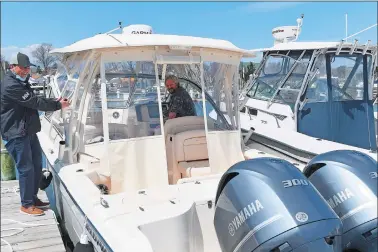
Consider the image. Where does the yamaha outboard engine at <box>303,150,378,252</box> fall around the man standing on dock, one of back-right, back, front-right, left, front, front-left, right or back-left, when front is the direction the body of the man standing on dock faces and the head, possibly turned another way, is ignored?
front-right

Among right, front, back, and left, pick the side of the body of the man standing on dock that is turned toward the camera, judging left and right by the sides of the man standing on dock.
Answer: right

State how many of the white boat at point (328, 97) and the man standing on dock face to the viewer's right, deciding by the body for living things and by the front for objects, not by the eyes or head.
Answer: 1

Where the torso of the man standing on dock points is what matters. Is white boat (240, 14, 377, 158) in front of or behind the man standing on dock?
in front

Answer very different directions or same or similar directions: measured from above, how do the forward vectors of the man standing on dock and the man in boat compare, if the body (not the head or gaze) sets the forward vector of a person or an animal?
very different directions

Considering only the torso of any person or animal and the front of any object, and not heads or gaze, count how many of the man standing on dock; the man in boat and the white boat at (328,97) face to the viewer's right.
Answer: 1

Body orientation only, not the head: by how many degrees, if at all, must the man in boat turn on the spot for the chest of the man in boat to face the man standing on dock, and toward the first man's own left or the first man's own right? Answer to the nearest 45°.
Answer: approximately 45° to the first man's own right

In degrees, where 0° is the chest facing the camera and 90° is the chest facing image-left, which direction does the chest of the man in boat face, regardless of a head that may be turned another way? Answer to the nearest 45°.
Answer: approximately 45°

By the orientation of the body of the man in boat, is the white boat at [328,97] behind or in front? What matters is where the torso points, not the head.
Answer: behind
